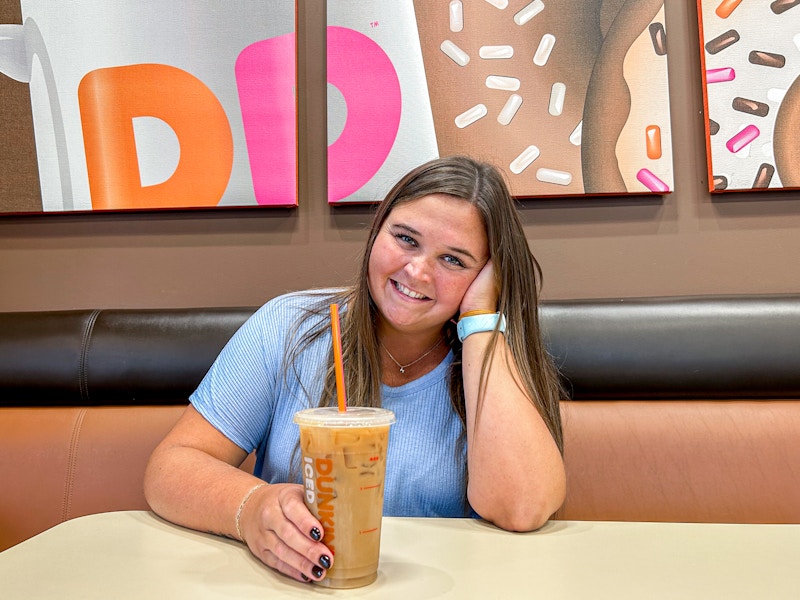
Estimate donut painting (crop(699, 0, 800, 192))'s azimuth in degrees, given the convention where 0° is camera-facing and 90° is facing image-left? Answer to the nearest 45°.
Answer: approximately 0°

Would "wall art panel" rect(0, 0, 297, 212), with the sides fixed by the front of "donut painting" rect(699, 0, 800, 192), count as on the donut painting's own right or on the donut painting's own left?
on the donut painting's own right

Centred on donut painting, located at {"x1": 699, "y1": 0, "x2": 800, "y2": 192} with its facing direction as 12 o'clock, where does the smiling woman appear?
The smiling woman is roughly at 1 o'clock from the donut painting.
